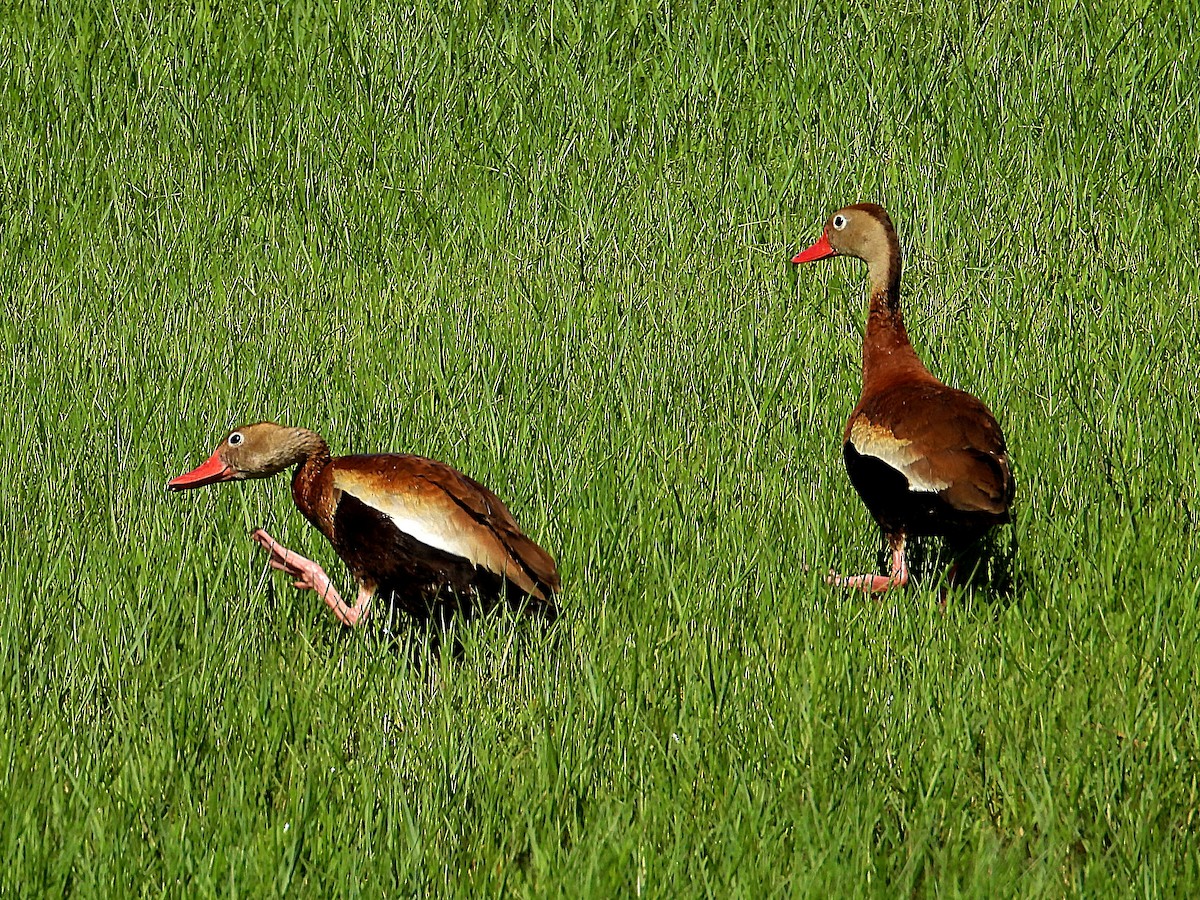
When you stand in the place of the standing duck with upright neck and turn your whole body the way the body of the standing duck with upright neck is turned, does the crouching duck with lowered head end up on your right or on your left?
on your left

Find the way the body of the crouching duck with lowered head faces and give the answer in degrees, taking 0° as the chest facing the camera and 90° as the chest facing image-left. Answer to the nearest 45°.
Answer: approximately 90°

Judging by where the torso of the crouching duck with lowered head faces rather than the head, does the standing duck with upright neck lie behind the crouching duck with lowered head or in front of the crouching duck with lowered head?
behind

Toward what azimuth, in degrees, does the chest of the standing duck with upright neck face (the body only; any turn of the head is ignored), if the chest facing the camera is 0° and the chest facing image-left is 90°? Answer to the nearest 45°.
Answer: approximately 135°
